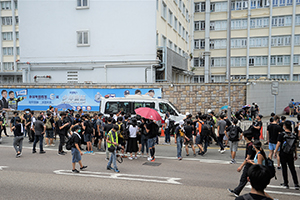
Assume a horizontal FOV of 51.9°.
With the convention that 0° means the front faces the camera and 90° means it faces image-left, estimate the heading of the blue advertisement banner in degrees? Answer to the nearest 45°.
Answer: approximately 0°

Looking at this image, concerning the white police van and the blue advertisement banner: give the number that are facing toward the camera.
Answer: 1

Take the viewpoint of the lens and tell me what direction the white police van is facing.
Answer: facing to the right of the viewer

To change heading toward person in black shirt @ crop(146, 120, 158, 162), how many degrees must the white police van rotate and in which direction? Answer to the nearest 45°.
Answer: approximately 90° to its right

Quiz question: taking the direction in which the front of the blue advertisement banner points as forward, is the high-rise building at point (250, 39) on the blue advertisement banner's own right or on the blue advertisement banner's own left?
on the blue advertisement banner's own left

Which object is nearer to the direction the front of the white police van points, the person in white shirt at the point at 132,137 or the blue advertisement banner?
the person in white shirt
